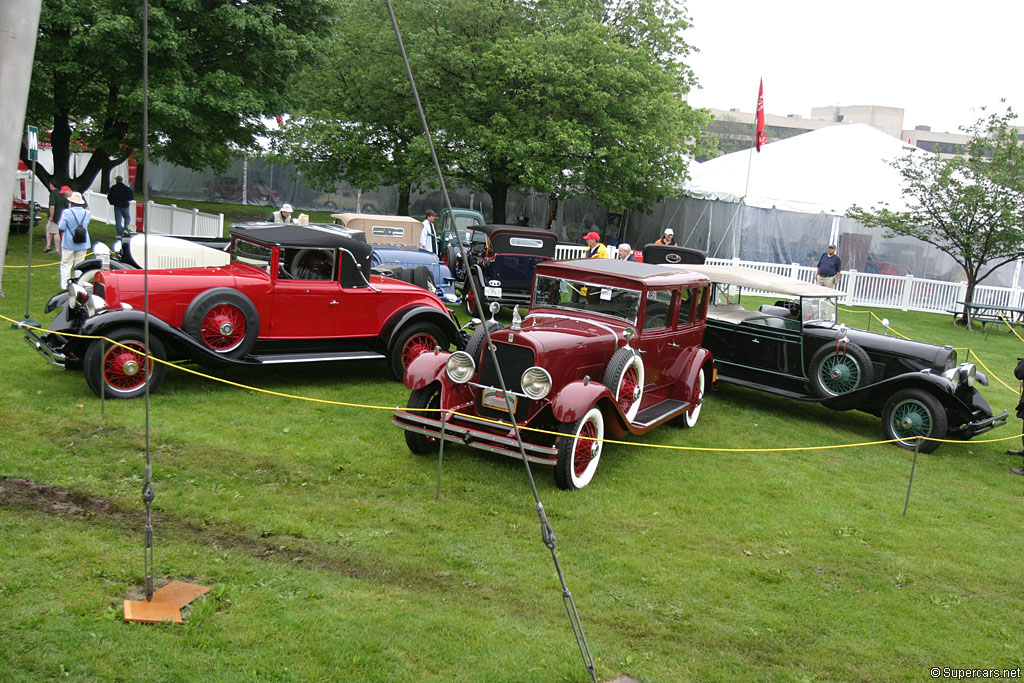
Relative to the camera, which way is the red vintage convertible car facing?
to the viewer's left

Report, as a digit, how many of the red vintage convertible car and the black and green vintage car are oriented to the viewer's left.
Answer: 1

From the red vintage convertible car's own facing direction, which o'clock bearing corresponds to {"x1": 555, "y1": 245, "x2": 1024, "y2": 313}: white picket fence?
The white picket fence is roughly at 5 o'clock from the red vintage convertible car.

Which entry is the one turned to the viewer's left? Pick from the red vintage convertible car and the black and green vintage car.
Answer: the red vintage convertible car

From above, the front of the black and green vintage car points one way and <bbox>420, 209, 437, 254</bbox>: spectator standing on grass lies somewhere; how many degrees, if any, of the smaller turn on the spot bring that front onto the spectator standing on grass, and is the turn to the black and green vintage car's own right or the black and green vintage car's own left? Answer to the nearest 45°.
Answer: approximately 180°

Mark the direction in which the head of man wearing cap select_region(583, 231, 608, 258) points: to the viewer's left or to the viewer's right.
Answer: to the viewer's left

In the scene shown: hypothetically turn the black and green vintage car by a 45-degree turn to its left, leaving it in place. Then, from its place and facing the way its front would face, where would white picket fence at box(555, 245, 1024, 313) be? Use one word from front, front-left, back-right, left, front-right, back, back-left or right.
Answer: left

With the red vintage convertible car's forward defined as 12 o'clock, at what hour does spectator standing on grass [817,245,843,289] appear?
The spectator standing on grass is roughly at 5 o'clock from the red vintage convertible car.

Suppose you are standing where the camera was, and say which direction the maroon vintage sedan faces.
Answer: facing the viewer and to the left of the viewer

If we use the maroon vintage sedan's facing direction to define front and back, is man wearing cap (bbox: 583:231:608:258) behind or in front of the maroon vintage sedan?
behind

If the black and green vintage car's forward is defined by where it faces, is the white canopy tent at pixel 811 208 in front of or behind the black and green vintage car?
behind

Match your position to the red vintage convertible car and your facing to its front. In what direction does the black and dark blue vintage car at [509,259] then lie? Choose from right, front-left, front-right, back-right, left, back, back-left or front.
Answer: back-right
